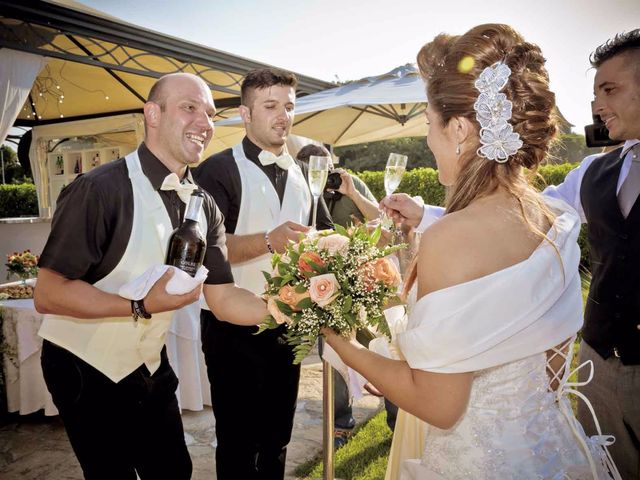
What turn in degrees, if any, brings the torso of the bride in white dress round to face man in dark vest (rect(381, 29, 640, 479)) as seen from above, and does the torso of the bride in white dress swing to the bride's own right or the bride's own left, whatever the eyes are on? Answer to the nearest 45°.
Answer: approximately 90° to the bride's own right

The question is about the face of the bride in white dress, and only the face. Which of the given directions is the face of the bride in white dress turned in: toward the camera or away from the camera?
away from the camera

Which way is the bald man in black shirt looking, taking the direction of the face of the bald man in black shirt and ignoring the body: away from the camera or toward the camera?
toward the camera

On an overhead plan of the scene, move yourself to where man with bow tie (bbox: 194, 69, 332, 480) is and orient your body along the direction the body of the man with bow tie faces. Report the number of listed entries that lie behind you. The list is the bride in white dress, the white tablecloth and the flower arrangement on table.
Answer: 2

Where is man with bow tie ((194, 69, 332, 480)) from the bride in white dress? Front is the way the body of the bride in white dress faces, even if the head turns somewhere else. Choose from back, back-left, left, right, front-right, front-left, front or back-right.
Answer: front

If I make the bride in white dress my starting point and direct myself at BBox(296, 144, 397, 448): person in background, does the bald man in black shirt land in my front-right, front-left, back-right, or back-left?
front-left

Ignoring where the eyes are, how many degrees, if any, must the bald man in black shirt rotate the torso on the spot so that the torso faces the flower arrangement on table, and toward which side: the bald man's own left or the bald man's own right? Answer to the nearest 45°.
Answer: approximately 135° to the bald man's own left

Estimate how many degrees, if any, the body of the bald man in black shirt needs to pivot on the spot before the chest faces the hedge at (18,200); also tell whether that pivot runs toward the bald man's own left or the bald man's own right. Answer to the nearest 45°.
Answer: approximately 135° to the bald man's own left

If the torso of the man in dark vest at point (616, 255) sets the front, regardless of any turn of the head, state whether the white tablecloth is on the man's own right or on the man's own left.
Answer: on the man's own right

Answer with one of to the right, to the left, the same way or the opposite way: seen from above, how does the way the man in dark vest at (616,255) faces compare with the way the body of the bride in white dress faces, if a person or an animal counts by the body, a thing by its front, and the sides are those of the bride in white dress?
to the left

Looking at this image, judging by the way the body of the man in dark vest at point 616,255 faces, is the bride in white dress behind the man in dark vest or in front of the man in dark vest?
in front

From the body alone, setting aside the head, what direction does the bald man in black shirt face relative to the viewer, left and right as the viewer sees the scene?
facing the viewer and to the right of the viewer

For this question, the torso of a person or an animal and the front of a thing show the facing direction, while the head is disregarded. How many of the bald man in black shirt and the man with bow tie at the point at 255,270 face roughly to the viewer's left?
0
